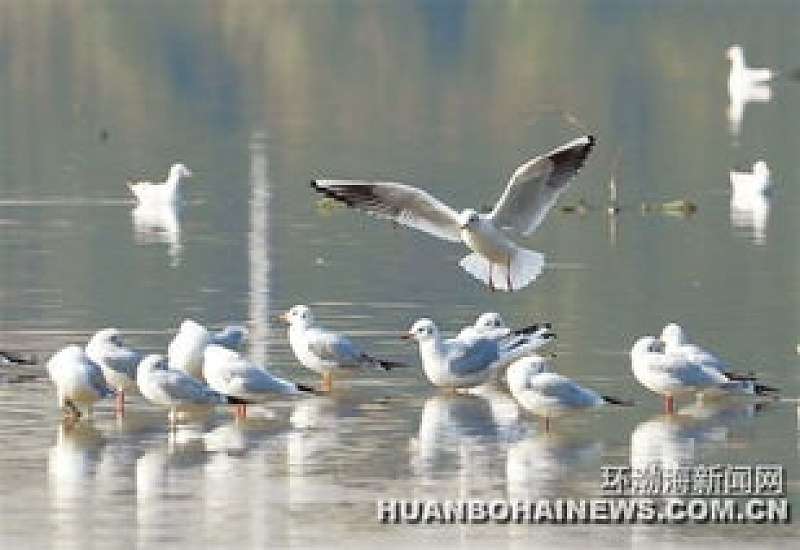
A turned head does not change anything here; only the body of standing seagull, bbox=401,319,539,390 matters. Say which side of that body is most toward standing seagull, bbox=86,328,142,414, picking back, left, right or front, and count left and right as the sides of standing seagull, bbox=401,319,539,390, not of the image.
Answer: front

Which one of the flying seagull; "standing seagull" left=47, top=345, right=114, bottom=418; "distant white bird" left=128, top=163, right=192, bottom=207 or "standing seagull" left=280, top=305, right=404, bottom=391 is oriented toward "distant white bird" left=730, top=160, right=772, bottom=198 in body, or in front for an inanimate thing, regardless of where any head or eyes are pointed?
"distant white bird" left=128, top=163, right=192, bottom=207

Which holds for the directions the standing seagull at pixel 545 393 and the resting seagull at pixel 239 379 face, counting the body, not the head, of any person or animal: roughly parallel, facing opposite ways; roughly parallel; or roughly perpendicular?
roughly parallel

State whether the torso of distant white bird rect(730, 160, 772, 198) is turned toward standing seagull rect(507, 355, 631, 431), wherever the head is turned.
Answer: no

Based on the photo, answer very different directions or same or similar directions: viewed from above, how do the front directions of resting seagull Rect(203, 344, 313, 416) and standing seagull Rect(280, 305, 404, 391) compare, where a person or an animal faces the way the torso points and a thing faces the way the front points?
same or similar directions

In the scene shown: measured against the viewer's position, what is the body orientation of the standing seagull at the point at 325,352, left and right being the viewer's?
facing to the left of the viewer

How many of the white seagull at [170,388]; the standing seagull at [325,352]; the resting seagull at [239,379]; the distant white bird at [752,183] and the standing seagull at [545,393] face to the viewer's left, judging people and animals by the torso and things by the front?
4

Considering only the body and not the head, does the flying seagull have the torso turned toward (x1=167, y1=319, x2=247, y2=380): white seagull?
no

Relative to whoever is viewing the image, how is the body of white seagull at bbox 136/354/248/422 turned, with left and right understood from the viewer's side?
facing to the left of the viewer

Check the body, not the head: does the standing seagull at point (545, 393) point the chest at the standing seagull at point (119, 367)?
yes

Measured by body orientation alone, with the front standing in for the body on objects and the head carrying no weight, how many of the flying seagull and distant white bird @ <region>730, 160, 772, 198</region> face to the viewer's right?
1

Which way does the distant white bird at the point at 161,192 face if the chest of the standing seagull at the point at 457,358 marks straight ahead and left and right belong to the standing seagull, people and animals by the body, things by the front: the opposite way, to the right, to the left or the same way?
the opposite way

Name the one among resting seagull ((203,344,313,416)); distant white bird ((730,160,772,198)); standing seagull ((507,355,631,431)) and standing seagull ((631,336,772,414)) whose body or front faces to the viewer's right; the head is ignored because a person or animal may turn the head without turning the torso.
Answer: distant white bird ((730,160,772,198))

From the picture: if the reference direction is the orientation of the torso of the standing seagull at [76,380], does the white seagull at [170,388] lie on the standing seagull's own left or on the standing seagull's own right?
on the standing seagull's own left

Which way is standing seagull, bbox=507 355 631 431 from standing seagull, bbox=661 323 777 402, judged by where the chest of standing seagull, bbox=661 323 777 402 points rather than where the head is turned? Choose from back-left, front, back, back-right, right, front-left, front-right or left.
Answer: front-left

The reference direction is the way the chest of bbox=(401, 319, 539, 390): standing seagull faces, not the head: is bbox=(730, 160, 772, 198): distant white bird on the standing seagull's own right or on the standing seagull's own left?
on the standing seagull's own right
